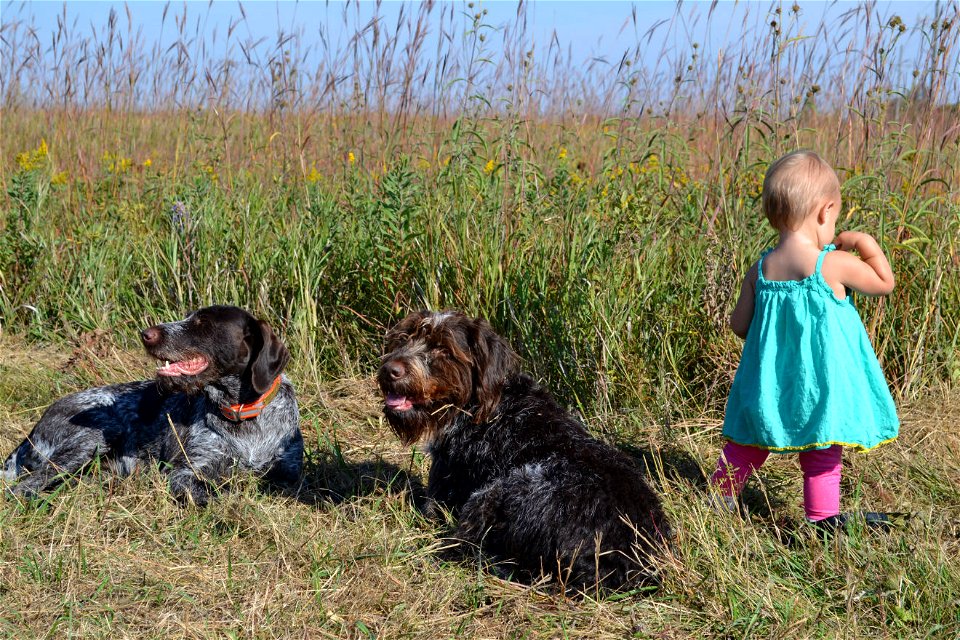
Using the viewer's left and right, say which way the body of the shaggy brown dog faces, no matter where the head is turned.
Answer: facing away from the viewer and to the left of the viewer

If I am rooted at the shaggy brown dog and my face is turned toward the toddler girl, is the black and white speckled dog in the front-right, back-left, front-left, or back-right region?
back-left

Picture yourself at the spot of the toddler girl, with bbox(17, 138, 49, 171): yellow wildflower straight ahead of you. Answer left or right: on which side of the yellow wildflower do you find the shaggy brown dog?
left

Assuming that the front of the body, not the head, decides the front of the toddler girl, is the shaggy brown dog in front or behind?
behind

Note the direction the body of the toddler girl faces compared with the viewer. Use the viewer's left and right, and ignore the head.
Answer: facing away from the viewer and to the right of the viewer

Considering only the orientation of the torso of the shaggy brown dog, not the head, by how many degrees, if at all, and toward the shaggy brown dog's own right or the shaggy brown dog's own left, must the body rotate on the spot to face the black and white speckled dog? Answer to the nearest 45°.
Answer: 0° — it already faces it

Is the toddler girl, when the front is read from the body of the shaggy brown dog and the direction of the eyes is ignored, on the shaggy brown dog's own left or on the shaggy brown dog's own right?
on the shaggy brown dog's own right

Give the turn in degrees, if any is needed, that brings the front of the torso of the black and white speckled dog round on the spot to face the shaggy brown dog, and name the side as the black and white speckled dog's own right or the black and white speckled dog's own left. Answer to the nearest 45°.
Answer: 0° — it already faces it

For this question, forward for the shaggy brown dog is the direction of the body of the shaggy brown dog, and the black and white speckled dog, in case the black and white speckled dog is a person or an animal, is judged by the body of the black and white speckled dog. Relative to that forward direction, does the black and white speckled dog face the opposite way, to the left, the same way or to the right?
the opposite way

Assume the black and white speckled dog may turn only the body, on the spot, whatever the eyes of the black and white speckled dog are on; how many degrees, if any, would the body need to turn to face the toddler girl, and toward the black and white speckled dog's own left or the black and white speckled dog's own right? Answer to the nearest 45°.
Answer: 0° — it already faces them

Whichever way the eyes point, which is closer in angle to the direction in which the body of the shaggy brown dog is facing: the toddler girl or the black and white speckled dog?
the black and white speckled dog

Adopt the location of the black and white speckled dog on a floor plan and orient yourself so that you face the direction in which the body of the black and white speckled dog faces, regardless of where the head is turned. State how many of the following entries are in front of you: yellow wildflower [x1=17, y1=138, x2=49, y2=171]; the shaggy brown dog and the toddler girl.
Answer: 2

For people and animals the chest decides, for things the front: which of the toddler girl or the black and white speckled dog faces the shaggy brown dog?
the black and white speckled dog

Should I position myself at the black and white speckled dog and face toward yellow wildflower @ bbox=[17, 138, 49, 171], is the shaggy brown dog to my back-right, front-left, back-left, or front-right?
back-right

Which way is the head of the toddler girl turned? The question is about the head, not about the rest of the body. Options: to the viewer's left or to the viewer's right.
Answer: to the viewer's right

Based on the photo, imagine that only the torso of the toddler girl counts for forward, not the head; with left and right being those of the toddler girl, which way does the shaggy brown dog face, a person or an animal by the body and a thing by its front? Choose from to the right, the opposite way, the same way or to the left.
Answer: to the left
